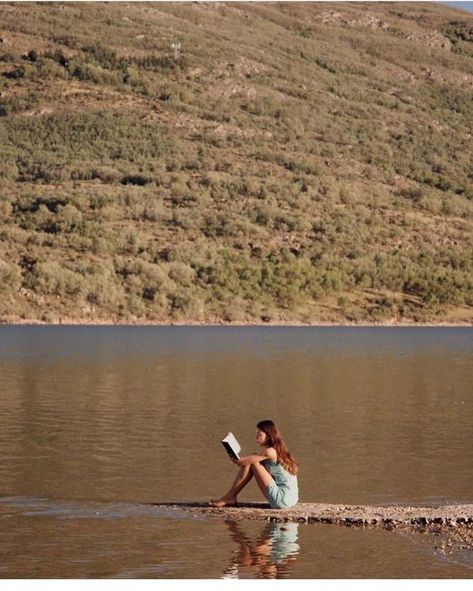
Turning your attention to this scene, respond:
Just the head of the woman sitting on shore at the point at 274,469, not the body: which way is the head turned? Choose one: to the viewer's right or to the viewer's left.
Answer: to the viewer's left

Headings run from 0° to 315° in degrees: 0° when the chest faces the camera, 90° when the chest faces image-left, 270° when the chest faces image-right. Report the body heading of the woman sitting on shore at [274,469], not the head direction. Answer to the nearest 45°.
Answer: approximately 90°
